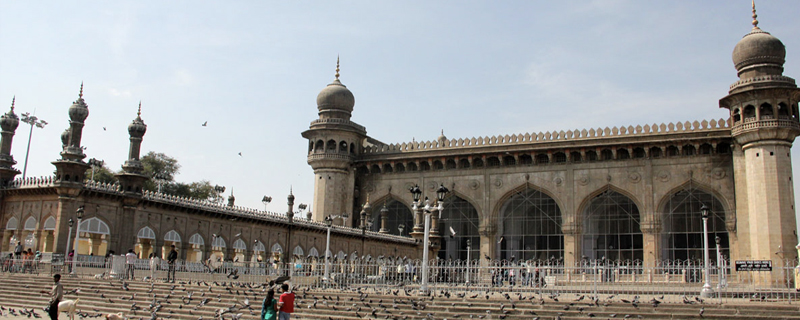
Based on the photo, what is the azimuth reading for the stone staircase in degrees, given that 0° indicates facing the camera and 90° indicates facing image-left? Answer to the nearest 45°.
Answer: approximately 0°

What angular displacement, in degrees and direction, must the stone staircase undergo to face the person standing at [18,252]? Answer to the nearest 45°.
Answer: approximately 135° to its right

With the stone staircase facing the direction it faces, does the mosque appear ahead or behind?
behind

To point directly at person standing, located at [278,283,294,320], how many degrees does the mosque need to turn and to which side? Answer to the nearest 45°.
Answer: approximately 45° to its left

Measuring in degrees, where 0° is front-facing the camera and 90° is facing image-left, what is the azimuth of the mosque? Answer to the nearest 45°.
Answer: approximately 45°

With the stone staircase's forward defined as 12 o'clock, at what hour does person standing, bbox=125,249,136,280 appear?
The person standing is roughly at 4 o'clock from the stone staircase.

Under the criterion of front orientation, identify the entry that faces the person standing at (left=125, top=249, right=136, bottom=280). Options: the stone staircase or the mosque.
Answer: the mosque
